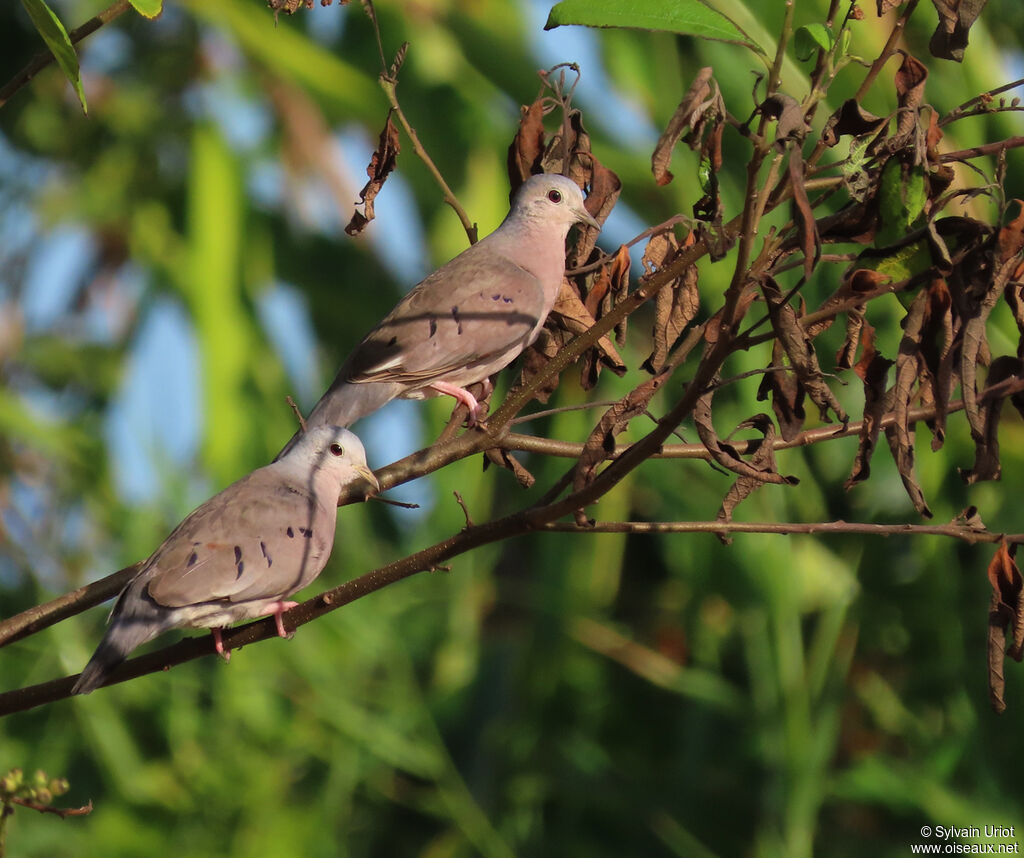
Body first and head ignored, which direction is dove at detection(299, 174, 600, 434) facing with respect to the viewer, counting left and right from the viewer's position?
facing to the right of the viewer

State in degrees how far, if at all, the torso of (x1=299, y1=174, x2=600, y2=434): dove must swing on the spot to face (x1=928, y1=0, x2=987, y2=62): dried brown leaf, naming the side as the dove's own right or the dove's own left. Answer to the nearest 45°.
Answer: approximately 45° to the dove's own right

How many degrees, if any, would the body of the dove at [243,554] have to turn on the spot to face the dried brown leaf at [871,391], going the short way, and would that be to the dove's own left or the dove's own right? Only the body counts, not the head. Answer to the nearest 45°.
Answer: approximately 45° to the dove's own right

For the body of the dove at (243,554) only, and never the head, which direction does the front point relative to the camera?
to the viewer's right

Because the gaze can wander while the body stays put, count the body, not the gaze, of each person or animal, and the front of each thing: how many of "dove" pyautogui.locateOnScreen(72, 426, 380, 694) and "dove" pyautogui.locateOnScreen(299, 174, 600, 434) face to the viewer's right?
2
